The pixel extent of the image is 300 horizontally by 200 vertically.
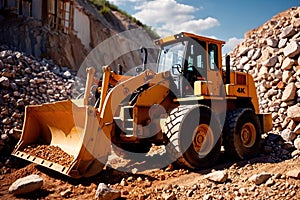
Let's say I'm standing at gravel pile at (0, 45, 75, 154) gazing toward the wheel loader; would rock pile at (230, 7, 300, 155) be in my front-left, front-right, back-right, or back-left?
front-left

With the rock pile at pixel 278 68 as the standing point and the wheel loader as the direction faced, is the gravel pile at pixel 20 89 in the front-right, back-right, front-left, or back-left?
front-right

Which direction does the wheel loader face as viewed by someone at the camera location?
facing the viewer and to the left of the viewer

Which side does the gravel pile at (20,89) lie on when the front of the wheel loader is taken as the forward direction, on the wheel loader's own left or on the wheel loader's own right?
on the wheel loader's own right

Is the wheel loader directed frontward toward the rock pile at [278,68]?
no

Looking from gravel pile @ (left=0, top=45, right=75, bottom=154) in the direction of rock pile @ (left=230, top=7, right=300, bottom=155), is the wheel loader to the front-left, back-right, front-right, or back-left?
front-right

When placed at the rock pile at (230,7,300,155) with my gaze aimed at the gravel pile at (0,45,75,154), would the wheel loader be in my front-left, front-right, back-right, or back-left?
front-left
